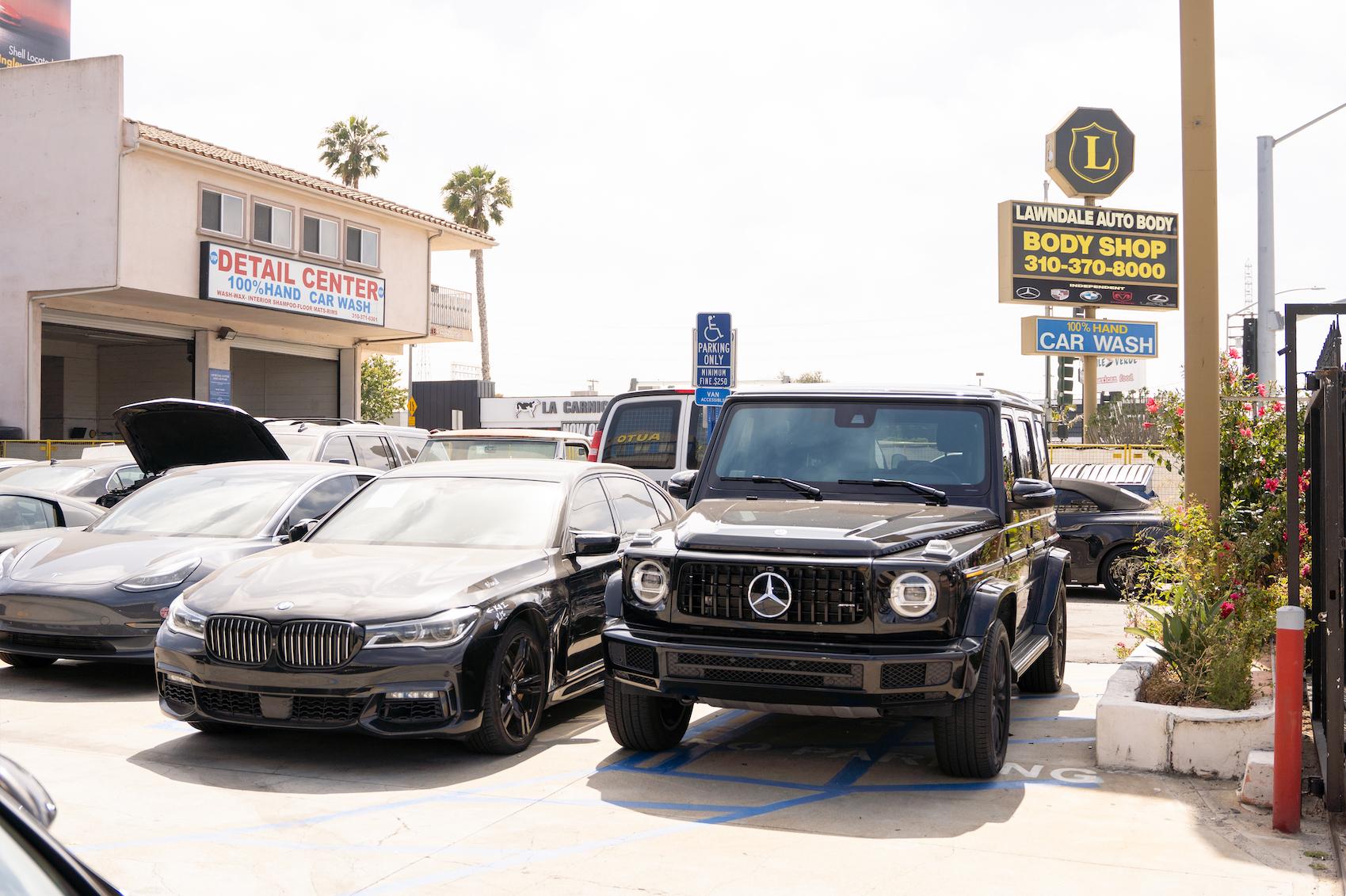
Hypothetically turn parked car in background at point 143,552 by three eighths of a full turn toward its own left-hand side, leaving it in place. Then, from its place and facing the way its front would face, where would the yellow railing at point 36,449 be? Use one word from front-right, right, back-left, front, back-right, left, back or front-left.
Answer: left

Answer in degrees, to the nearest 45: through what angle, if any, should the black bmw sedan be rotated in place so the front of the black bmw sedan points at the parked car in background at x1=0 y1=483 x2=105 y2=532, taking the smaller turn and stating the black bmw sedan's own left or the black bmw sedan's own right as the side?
approximately 90° to the black bmw sedan's own right

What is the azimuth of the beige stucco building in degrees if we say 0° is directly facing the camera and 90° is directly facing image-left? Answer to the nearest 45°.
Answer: approximately 315°

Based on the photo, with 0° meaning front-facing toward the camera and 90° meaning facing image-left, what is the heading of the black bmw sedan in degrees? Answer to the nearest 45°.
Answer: approximately 45°

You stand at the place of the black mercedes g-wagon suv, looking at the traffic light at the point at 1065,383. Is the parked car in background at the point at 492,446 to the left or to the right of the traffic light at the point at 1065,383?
left

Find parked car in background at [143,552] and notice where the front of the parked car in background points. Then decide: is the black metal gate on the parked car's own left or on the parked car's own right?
on the parked car's own left
